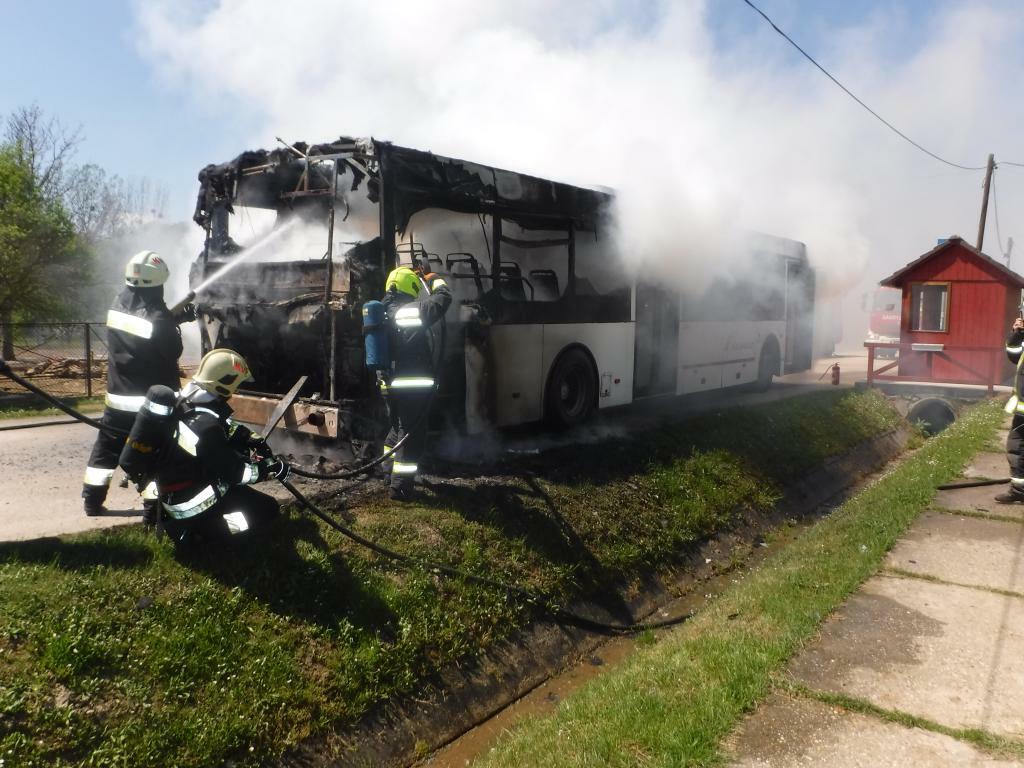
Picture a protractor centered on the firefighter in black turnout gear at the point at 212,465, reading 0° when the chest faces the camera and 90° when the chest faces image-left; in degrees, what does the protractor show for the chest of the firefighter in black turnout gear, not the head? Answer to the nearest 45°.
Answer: approximately 270°

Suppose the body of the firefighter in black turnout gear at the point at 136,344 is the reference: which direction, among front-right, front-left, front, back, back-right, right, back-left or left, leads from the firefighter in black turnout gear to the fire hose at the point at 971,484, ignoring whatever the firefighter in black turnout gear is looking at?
front-right

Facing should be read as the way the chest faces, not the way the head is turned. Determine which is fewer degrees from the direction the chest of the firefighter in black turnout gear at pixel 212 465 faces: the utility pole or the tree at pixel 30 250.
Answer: the utility pole

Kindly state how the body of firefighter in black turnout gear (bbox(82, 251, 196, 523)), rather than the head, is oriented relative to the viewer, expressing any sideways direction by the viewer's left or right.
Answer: facing away from the viewer and to the right of the viewer

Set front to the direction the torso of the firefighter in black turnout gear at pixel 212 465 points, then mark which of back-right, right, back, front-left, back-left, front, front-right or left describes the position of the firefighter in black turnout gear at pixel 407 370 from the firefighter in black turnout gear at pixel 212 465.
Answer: front-left

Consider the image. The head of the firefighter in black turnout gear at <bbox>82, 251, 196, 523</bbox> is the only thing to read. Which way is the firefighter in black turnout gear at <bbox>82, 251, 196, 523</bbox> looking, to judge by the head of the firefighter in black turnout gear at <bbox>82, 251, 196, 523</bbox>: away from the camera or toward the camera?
away from the camera

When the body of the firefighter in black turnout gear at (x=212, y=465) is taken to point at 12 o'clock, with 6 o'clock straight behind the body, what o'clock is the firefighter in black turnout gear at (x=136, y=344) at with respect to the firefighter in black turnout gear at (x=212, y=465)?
the firefighter in black turnout gear at (x=136, y=344) is roughly at 8 o'clock from the firefighter in black turnout gear at (x=212, y=465).

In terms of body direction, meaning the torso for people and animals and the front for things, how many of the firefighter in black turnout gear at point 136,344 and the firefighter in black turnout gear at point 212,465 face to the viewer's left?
0

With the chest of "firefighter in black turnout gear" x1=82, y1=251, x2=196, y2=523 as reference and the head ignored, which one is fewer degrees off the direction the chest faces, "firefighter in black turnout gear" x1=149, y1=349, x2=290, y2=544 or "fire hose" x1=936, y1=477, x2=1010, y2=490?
the fire hose

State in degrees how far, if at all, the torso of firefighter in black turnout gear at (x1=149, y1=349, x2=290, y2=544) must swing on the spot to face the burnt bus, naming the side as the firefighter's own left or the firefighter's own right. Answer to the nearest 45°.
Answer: approximately 45° to the firefighter's own left

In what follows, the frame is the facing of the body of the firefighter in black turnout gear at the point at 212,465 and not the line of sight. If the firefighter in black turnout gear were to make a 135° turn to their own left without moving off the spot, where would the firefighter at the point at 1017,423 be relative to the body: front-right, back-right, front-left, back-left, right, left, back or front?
back-right

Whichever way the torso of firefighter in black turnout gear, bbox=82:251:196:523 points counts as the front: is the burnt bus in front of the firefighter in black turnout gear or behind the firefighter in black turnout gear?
in front
